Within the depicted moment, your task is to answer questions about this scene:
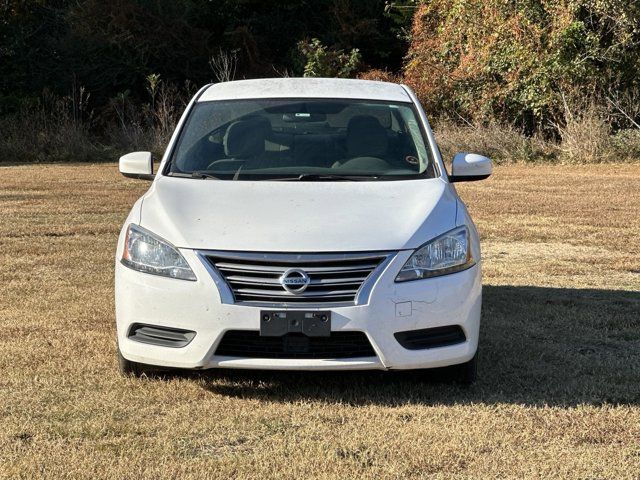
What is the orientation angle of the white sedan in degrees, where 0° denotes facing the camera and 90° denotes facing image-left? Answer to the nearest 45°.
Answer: approximately 0°

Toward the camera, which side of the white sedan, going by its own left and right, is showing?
front
